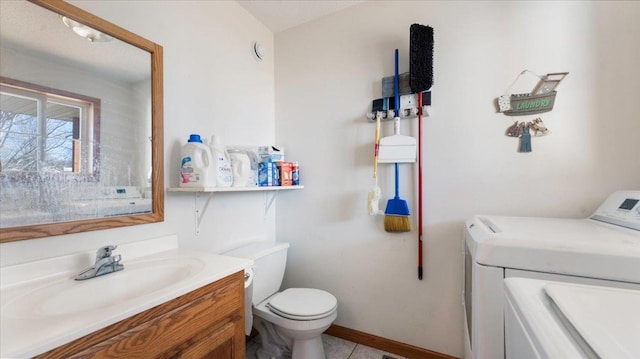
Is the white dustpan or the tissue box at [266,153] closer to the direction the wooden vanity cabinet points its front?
the white dustpan

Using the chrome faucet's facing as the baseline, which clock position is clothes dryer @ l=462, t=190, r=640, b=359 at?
The clothes dryer is roughly at 12 o'clock from the chrome faucet.

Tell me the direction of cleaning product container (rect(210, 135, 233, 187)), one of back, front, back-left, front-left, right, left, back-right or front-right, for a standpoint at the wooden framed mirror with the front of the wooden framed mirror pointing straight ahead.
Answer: front-left

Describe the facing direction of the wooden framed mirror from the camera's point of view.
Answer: facing the viewer and to the right of the viewer

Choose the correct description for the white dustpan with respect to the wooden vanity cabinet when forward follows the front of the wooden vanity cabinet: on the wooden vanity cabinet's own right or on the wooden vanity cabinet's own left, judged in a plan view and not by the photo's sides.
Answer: on the wooden vanity cabinet's own left

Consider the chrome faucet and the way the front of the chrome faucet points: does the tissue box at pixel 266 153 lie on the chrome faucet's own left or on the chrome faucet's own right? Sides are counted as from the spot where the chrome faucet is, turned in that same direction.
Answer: on the chrome faucet's own left

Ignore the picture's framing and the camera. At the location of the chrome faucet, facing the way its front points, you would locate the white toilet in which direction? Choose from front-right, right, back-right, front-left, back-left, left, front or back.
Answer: front-left
